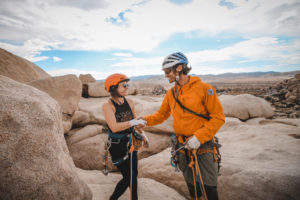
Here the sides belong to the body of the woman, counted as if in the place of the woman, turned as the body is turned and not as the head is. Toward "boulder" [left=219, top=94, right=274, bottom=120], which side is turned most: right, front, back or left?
left

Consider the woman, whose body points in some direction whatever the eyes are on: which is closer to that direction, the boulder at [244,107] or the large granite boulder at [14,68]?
the boulder

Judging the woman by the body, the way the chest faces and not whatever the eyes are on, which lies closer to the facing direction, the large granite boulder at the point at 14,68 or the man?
the man

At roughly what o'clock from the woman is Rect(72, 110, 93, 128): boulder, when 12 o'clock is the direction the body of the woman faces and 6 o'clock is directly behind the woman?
The boulder is roughly at 7 o'clock from the woman.

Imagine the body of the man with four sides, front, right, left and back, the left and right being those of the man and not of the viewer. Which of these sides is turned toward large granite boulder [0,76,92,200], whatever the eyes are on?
front

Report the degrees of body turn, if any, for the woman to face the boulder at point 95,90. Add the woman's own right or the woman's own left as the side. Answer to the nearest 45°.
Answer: approximately 135° to the woman's own left

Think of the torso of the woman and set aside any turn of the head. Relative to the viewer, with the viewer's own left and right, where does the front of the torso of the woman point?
facing the viewer and to the right of the viewer

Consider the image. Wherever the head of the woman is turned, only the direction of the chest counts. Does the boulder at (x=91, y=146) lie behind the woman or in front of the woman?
behind

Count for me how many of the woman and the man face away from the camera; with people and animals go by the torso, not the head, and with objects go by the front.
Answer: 0

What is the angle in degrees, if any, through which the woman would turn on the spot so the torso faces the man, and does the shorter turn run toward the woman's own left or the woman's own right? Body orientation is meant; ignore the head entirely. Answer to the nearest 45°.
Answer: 0° — they already face them

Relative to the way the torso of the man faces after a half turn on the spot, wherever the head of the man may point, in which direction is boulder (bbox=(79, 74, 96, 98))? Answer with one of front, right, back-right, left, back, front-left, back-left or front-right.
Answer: left

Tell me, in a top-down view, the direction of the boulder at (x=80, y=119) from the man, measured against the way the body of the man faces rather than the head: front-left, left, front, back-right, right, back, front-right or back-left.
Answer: right

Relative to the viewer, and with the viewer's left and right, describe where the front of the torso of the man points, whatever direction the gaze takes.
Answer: facing the viewer and to the left of the viewer
